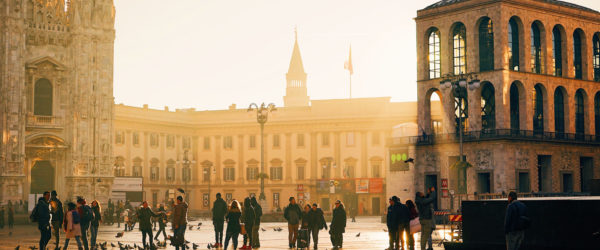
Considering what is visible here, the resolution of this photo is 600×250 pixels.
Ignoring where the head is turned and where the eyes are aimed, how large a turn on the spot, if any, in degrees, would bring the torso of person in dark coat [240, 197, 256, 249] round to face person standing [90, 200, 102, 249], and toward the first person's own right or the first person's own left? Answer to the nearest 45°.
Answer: approximately 45° to the first person's own left

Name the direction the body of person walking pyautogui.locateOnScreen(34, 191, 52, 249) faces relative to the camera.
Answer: to the viewer's right

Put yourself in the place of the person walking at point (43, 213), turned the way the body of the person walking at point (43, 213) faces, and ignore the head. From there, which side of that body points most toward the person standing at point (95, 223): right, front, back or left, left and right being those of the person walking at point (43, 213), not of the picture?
front

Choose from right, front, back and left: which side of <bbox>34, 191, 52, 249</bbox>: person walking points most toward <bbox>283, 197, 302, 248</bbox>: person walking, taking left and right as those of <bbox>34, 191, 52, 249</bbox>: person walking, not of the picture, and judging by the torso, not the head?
front
